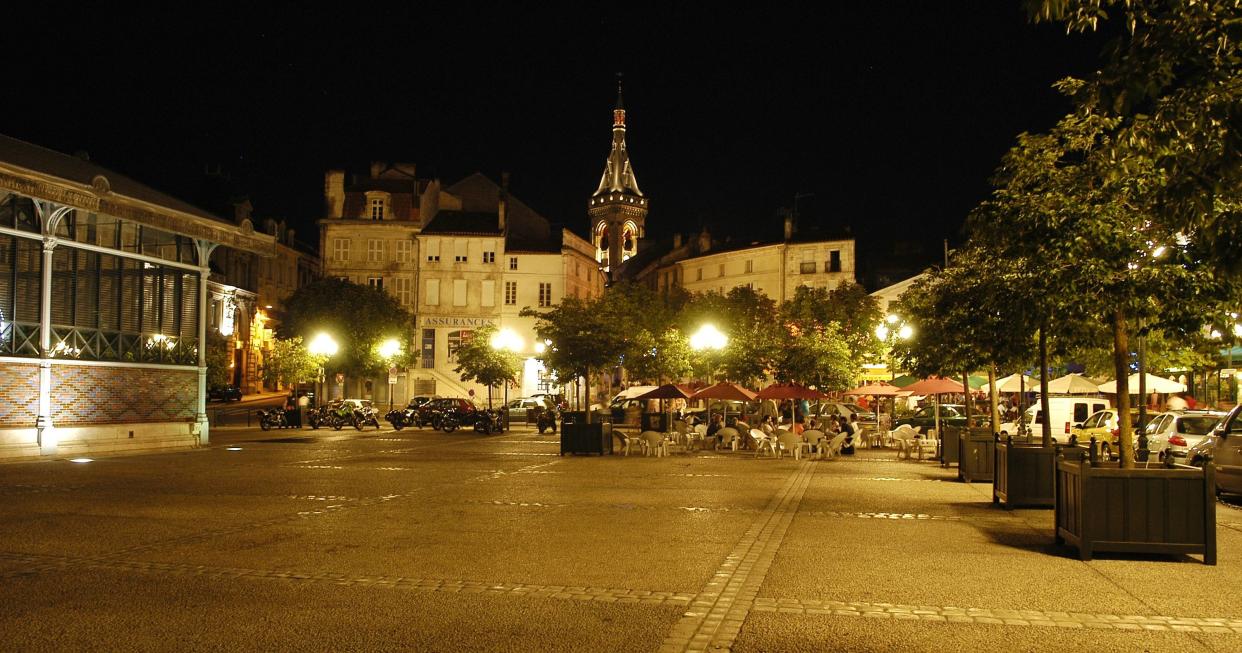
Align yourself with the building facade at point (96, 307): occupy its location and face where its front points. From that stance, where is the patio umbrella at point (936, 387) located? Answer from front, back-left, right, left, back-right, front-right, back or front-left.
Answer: front-left

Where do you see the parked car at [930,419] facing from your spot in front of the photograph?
facing to the left of the viewer

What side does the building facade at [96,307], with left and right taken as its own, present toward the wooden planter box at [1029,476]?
front

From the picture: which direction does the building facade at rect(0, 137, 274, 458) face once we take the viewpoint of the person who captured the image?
facing the viewer and to the right of the viewer

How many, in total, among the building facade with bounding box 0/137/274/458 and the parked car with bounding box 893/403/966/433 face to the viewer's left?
1

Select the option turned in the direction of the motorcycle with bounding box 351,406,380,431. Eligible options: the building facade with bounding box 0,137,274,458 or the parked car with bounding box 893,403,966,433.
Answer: the parked car

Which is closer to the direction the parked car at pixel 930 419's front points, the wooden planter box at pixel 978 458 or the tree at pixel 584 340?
the tree

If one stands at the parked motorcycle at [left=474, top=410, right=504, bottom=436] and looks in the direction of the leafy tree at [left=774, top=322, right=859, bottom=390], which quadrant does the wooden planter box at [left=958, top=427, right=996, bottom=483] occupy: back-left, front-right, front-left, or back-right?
front-right

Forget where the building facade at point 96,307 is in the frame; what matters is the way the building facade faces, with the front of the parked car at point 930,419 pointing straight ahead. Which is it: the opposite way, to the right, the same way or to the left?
the opposite way

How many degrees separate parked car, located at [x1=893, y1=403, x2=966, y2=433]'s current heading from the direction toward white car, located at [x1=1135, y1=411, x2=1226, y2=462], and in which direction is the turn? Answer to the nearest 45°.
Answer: approximately 90° to its left

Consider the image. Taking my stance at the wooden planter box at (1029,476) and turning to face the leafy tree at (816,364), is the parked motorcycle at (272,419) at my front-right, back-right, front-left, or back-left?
front-left
